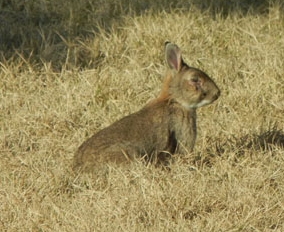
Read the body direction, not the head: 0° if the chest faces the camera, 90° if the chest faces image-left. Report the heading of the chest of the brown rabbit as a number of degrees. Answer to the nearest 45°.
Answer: approximately 270°
